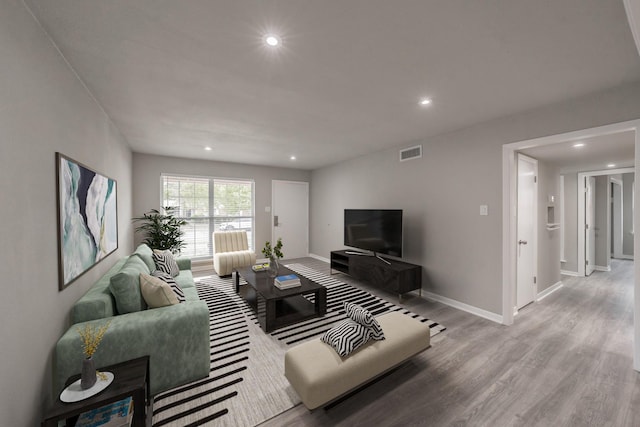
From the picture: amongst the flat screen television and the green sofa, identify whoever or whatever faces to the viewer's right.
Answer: the green sofa

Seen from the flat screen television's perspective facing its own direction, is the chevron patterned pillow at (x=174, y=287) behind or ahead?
ahead

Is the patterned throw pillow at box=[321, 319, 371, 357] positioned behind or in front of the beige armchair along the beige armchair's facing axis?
in front

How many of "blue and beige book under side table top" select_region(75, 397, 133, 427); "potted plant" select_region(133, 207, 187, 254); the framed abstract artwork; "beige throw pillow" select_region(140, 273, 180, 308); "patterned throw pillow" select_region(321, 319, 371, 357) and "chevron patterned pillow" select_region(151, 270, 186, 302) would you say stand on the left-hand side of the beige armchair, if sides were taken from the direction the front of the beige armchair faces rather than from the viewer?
0

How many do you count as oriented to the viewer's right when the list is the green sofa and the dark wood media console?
1

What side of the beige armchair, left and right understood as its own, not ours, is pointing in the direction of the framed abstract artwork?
right

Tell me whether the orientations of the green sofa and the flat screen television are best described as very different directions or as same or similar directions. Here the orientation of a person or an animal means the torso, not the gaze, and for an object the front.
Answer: very different directions

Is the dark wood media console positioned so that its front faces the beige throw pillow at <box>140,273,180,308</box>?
yes

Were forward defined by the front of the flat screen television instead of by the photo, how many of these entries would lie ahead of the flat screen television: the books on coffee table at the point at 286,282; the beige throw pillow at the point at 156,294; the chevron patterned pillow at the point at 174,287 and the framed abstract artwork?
4

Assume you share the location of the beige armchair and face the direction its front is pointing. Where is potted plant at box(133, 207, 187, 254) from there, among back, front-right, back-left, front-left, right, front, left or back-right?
back-right

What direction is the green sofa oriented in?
to the viewer's right

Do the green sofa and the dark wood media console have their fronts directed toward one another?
yes

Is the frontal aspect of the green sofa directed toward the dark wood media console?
yes

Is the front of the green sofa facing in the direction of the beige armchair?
no

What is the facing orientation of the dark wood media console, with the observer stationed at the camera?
facing the viewer and to the left of the viewer

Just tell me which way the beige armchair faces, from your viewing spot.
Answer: facing the viewer and to the right of the viewer

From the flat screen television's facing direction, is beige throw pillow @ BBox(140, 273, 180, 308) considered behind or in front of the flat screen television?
in front

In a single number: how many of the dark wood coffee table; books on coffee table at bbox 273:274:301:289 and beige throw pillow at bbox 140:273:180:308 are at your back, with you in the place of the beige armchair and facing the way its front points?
0

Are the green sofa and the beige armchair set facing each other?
no
